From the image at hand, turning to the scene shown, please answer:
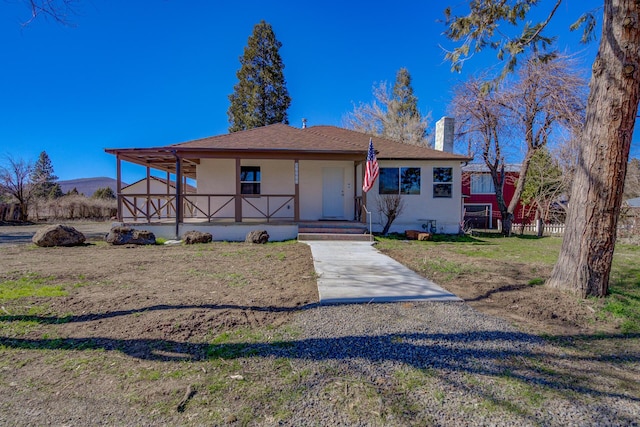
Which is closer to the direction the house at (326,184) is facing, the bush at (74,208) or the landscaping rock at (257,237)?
the landscaping rock

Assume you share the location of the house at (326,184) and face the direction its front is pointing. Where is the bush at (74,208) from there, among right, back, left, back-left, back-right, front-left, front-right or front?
back-right

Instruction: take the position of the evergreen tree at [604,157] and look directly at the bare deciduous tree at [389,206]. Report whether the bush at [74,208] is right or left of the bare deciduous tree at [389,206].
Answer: left

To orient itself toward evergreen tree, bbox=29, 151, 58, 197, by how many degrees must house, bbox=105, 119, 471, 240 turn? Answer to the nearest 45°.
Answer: approximately 135° to its right

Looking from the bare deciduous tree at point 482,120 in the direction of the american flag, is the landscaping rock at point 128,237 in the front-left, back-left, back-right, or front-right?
front-right

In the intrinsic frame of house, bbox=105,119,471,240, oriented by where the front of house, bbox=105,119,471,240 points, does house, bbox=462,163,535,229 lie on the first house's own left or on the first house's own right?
on the first house's own left

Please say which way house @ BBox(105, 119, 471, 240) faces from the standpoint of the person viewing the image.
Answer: facing the viewer

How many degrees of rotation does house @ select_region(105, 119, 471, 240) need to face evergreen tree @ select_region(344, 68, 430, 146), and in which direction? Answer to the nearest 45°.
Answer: approximately 135° to its left

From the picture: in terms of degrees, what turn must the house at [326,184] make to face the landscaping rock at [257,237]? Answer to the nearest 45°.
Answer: approximately 45° to its right

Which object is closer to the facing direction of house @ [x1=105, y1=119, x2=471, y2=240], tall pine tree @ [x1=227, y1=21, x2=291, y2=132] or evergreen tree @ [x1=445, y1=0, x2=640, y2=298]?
the evergreen tree

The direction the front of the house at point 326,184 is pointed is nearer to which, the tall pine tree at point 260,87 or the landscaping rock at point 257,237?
the landscaping rock
